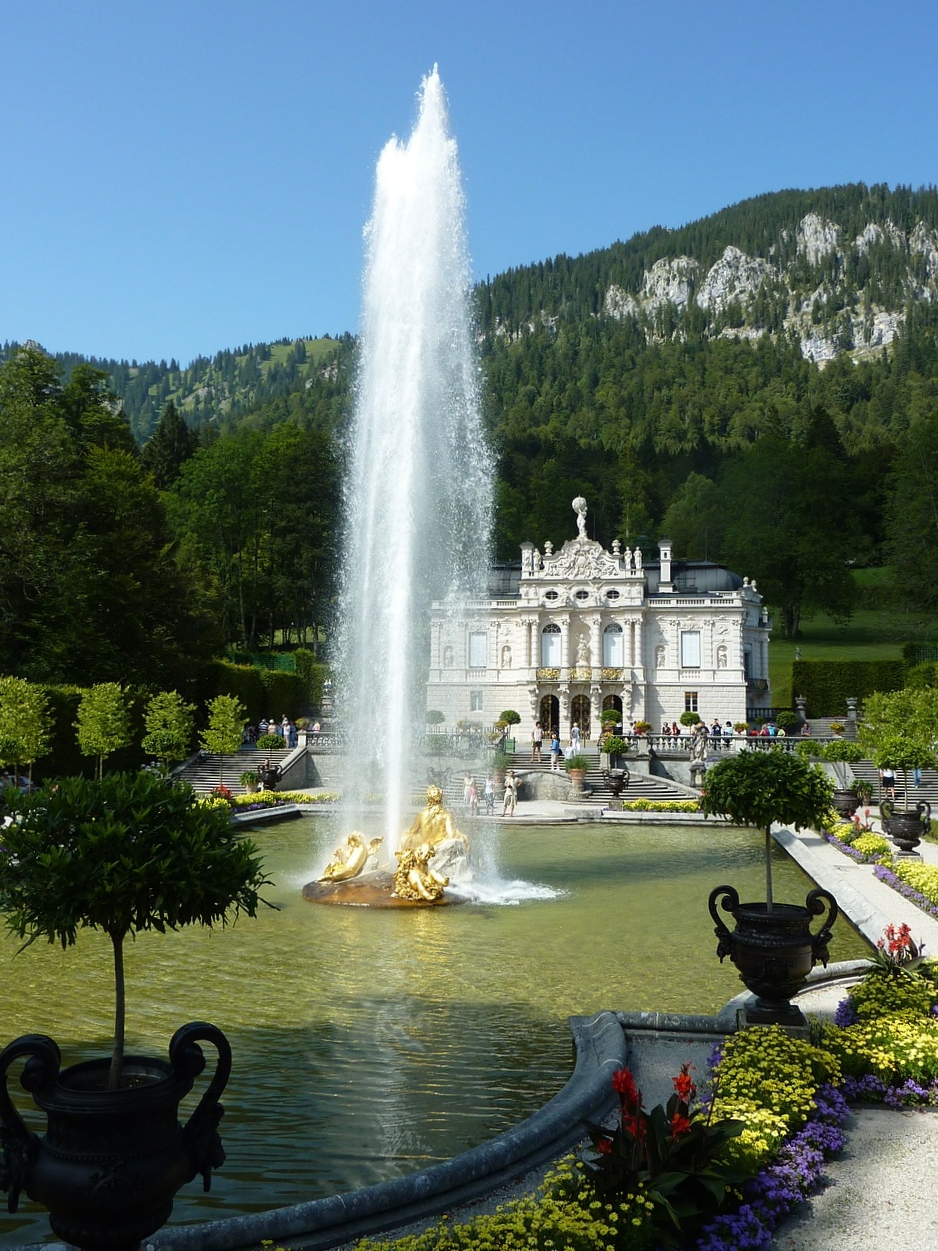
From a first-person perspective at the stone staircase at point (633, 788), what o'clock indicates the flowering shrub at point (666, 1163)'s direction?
The flowering shrub is roughly at 12 o'clock from the stone staircase.

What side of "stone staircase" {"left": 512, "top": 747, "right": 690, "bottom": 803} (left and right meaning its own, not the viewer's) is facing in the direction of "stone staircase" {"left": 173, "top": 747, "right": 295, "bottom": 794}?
right

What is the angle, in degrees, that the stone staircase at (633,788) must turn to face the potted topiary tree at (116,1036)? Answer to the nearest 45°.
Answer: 0° — it already faces it

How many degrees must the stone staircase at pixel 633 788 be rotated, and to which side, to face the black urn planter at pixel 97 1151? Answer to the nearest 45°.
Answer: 0° — it already faces it

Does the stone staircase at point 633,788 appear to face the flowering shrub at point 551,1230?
yes

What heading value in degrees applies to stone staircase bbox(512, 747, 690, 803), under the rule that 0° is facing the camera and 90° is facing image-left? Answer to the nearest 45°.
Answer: approximately 0°

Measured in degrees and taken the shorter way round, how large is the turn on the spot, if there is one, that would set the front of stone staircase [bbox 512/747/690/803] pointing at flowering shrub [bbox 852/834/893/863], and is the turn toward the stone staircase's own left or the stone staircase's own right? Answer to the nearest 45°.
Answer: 0° — it already faces it

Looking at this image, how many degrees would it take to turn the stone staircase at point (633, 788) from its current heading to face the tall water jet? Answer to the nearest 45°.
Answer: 0° — it already faces it

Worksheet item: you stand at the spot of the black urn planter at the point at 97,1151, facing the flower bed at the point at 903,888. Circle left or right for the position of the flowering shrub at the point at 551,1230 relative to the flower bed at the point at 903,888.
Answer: right
